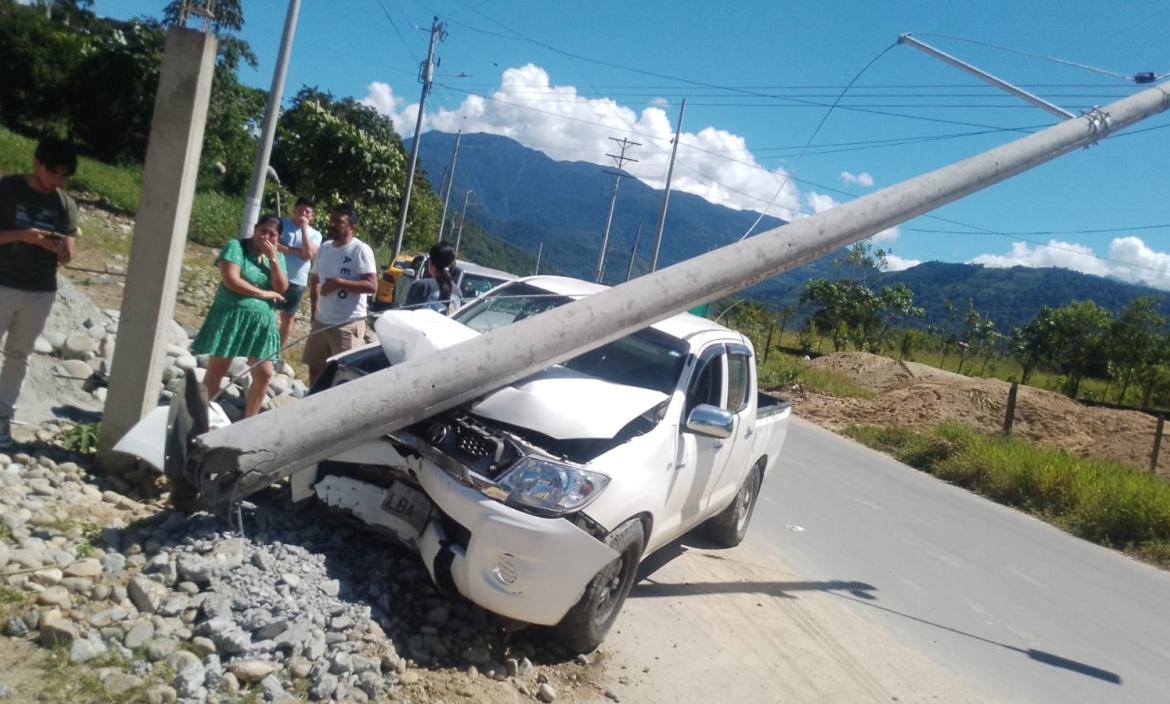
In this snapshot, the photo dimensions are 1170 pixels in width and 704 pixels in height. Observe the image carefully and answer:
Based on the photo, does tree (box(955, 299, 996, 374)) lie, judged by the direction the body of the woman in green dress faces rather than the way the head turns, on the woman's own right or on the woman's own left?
on the woman's own left

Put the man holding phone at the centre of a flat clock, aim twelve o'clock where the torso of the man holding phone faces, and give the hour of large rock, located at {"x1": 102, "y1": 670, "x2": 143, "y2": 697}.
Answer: The large rock is roughly at 1 o'clock from the man holding phone.

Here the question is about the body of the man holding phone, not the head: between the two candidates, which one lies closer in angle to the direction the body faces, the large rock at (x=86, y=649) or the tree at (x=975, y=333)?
the large rock

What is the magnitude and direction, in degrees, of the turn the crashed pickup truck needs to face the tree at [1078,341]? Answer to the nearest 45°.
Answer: approximately 180°

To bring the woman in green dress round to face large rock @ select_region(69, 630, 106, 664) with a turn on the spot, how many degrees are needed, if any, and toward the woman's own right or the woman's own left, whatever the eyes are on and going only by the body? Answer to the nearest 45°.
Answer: approximately 45° to the woman's own right

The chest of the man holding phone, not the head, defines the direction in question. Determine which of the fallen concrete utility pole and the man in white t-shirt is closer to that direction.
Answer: the fallen concrete utility pole

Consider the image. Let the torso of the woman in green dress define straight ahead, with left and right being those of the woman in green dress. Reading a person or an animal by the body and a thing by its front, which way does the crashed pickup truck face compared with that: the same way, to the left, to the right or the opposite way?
to the right

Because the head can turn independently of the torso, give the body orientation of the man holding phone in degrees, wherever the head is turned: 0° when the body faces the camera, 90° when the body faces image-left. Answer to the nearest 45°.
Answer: approximately 315°

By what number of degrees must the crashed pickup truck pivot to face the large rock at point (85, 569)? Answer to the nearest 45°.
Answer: approximately 45° to its right

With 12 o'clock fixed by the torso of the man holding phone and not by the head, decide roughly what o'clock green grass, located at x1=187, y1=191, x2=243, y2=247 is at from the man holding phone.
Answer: The green grass is roughly at 8 o'clock from the man holding phone.

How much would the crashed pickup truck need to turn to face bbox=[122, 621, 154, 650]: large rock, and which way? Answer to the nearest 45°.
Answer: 0° — it already faces it
